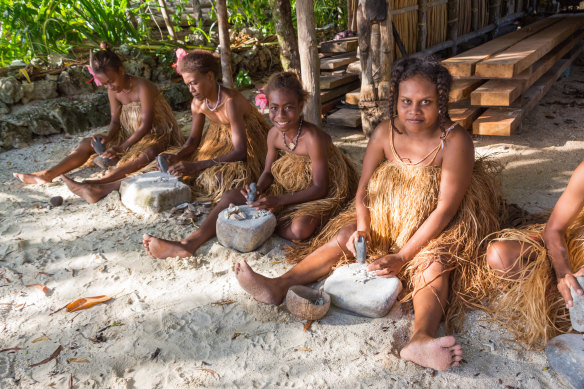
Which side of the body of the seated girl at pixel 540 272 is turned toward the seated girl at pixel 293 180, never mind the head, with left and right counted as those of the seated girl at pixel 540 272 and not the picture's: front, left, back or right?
right

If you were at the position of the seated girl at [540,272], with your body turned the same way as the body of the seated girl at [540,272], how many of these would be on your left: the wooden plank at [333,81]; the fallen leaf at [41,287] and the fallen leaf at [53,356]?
0

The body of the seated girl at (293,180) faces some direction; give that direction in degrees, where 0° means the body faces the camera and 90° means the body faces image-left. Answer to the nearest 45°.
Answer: approximately 45°

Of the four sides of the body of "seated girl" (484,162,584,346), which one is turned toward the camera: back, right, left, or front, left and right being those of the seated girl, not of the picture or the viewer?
front

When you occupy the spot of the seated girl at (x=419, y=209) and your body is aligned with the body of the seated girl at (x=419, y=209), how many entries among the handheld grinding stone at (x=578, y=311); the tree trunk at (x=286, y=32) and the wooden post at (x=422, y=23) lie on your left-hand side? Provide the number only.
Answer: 1

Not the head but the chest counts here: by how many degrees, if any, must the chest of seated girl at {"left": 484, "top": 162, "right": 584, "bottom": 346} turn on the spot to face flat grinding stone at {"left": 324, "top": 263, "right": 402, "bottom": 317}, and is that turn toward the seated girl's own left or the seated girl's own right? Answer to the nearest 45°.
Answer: approximately 90° to the seated girl's own right

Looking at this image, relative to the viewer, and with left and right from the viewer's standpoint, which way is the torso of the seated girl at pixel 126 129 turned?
facing the viewer and to the left of the viewer

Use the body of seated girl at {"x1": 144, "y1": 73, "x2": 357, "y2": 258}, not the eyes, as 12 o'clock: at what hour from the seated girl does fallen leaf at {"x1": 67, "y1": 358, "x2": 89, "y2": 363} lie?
The fallen leaf is roughly at 12 o'clock from the seated girl.

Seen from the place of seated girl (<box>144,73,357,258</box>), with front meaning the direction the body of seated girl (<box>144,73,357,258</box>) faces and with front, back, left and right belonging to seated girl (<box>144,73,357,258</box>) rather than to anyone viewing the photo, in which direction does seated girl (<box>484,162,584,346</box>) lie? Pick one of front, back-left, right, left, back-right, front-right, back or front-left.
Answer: left

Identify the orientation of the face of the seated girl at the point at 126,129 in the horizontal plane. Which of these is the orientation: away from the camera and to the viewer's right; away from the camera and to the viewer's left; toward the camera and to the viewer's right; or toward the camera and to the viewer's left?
toward the camera and to the viewer's left

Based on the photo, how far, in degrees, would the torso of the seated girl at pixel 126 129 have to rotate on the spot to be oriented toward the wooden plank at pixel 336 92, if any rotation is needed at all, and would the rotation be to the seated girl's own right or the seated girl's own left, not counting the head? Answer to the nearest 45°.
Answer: approximately 135° to the seated girl's own left

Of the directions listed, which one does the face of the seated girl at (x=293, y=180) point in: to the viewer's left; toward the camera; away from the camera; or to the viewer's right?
toward the camera

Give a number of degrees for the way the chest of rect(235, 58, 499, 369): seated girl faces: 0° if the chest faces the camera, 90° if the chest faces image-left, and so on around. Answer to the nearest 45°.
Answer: approximately 45°

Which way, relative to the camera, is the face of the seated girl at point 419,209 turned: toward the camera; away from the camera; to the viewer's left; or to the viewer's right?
toward the camera

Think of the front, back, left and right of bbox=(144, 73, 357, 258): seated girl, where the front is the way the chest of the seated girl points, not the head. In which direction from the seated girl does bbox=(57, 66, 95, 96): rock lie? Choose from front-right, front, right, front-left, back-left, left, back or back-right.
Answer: right

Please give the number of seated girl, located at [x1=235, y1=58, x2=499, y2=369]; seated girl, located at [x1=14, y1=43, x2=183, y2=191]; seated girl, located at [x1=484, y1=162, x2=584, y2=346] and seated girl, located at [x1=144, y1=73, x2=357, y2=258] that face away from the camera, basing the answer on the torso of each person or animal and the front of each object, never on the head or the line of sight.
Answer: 0

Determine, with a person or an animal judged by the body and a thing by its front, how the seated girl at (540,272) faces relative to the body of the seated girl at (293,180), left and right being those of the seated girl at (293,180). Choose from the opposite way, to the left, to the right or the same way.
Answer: the same way

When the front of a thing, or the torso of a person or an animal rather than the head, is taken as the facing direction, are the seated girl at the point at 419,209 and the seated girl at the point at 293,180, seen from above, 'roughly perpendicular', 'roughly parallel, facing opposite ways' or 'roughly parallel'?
roughly parallel

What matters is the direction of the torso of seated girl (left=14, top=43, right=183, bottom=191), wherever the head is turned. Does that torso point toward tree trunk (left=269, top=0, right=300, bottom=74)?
no
